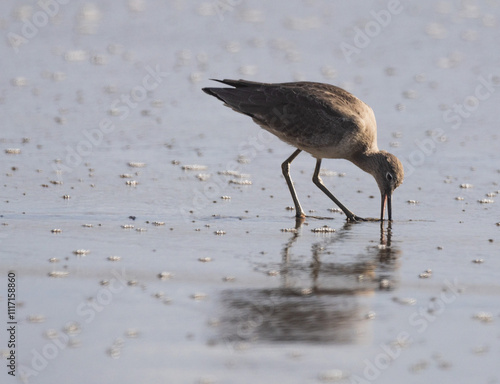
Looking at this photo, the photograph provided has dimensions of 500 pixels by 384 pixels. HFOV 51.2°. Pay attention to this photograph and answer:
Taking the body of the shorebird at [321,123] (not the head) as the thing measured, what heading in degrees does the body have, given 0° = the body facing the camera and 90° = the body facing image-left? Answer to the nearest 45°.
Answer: approximately 270°
